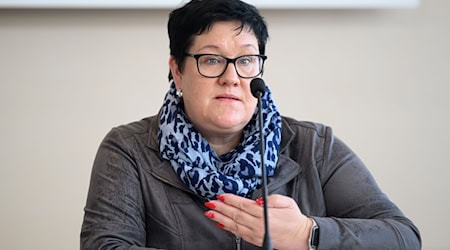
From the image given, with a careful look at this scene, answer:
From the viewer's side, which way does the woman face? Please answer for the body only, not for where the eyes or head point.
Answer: toward the camera
